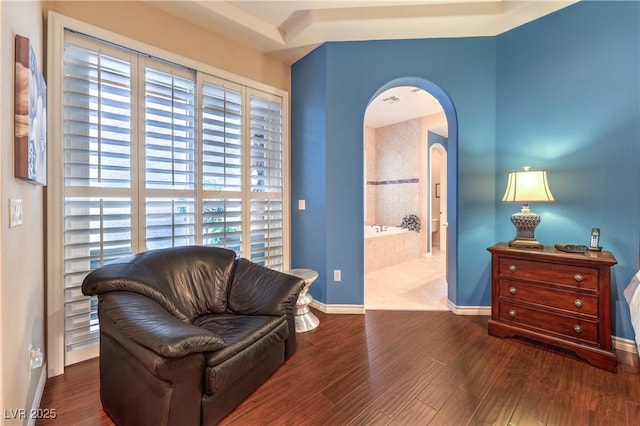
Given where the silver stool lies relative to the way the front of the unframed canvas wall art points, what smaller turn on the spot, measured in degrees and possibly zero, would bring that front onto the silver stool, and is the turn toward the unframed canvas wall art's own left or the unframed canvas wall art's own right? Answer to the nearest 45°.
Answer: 0° — it already faces it

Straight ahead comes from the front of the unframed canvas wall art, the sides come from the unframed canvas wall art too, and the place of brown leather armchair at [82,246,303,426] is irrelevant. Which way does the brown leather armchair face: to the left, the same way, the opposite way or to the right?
to the right

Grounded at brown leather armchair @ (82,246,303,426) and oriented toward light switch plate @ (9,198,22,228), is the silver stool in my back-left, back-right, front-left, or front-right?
back-right

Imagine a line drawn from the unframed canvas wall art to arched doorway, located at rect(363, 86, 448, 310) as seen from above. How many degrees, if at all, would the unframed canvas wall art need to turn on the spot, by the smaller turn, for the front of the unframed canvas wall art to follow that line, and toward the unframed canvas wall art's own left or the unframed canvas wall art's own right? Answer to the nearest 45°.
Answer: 0° — it already faces it

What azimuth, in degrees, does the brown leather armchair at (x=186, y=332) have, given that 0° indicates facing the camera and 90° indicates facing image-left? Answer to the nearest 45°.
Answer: approximately 315°

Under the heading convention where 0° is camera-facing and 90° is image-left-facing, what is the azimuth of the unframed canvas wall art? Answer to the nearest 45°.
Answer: approximately 270°

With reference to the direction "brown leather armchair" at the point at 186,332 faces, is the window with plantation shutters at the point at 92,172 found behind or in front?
behind
